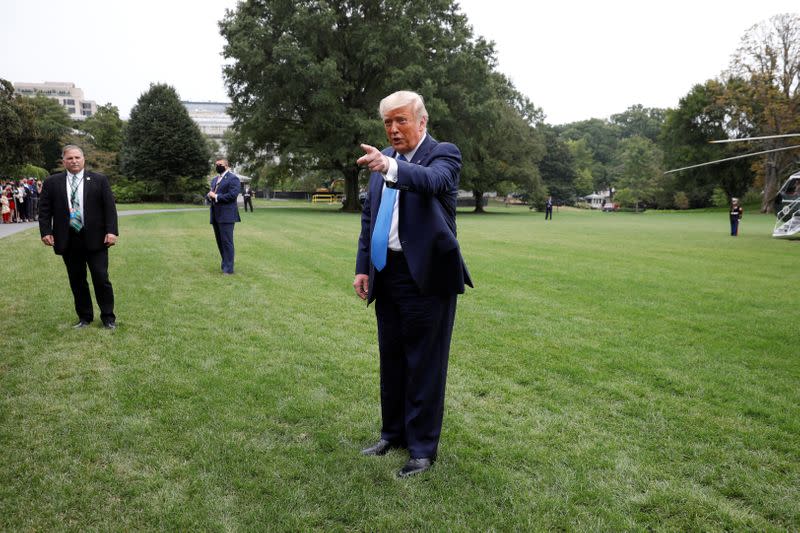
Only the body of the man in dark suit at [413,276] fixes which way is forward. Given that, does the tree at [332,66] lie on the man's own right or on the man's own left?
on the man's own right

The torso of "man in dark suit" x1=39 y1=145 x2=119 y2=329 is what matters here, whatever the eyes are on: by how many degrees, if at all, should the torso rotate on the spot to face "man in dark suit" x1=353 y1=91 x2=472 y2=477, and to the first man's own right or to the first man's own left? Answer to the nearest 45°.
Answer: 0° — they already face them

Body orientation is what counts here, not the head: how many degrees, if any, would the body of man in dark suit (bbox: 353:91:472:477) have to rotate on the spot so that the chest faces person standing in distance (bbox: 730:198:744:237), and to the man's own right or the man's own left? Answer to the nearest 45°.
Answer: approximately 180°

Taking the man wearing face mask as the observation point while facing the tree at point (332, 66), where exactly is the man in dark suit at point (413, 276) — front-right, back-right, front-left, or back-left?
back-right

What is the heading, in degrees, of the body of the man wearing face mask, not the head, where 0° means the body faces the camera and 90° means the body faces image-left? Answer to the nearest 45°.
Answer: approximately 45°

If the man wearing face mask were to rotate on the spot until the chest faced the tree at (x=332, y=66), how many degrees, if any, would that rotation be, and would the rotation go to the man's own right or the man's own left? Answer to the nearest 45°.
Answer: approximately 135° to the man's own right

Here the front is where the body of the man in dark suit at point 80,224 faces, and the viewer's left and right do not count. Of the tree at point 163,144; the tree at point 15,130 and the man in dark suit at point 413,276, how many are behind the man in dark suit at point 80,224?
2

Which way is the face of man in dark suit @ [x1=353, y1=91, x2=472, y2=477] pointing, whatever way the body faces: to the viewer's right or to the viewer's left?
to the viewer's left

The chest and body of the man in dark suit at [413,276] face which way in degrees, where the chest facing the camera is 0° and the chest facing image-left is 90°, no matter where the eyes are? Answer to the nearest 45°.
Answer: approximately 45°
